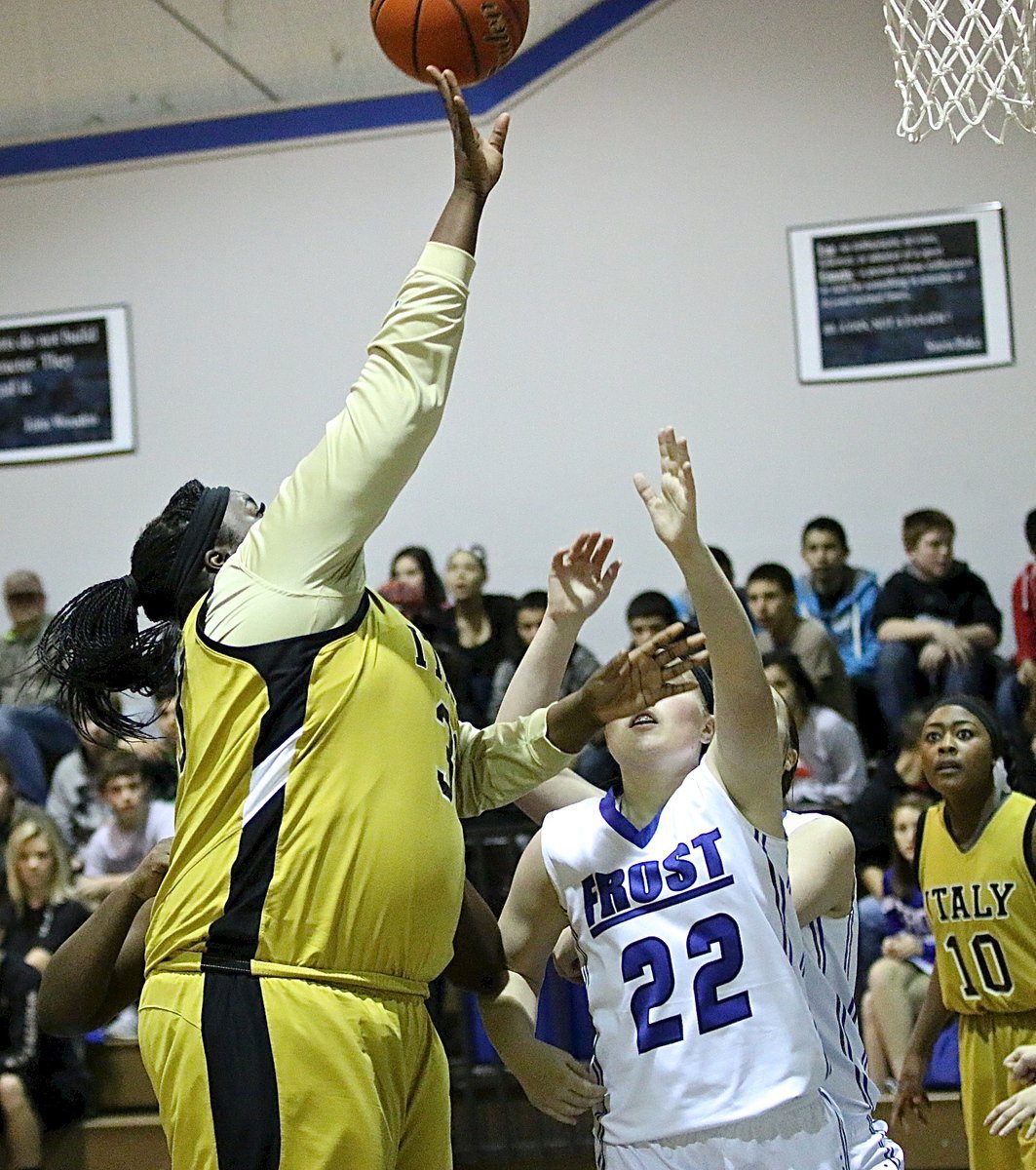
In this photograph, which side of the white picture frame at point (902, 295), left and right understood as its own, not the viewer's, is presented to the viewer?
front

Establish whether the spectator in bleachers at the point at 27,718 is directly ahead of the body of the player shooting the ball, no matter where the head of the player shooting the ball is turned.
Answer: no

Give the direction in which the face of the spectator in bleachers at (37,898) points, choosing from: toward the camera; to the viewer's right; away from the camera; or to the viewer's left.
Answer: toward the camera

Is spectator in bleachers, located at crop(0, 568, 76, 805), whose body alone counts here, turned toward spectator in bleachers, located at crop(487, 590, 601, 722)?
no

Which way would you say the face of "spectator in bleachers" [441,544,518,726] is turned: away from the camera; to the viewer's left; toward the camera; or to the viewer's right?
toward the camera

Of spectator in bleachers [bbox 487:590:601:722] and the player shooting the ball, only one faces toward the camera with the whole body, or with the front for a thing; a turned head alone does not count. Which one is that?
the spectator in bleachers

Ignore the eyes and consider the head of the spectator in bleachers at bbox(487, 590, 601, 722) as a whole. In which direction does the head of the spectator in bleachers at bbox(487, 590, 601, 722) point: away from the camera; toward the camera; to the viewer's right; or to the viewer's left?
toward the camera

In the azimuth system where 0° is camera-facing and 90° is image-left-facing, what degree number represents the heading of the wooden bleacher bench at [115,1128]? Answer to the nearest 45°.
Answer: approximately 0°

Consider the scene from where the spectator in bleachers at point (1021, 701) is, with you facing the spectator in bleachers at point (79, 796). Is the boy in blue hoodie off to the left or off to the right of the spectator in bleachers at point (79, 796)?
right

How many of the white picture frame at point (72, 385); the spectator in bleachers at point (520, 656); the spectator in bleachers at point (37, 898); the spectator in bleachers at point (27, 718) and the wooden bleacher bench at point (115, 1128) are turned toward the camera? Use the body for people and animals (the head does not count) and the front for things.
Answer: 5

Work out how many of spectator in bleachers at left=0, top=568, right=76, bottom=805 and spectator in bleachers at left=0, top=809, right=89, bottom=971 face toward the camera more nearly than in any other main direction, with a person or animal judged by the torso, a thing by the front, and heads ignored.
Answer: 2

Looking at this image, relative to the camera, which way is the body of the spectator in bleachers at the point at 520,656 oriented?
toward the camera
